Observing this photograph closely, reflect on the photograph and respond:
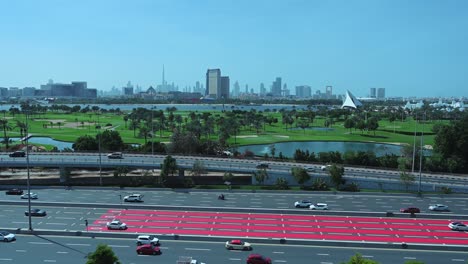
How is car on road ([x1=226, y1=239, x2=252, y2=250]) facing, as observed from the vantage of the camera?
facing to the right of the viewer

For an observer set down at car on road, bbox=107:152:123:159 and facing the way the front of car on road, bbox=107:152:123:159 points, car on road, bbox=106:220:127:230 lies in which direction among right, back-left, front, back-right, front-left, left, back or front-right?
left

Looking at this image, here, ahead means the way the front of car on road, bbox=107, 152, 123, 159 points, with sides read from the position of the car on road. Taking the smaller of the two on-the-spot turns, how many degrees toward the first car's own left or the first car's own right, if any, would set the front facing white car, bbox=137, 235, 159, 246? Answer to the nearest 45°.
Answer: approximately 90° to the first car's own left

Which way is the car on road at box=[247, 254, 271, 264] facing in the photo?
to the viewer's right

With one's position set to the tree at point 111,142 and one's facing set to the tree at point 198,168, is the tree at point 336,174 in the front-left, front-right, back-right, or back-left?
front-left

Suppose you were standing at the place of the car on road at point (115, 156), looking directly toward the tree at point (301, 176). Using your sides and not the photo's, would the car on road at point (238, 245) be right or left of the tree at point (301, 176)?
right

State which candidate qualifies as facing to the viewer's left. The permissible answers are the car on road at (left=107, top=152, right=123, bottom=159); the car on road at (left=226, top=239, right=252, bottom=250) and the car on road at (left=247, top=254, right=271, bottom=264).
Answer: the car on road at (left=107, top=152, right=123, bottom=159)

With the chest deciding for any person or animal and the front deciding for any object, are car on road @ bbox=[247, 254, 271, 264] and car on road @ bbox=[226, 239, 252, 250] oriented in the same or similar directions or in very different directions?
same or similar directions

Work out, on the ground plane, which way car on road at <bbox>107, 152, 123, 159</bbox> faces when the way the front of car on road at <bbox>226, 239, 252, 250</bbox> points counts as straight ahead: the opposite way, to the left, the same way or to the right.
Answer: the opposite way

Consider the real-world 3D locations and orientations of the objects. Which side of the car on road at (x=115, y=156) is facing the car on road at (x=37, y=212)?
left

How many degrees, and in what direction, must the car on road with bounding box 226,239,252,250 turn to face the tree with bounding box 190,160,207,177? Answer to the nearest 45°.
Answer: approximately 90° to its left

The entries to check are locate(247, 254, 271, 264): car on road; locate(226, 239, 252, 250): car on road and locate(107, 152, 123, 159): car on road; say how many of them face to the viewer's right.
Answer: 2

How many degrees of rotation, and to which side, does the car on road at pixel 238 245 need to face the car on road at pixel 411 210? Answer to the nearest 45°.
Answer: approximately 45° to its left
